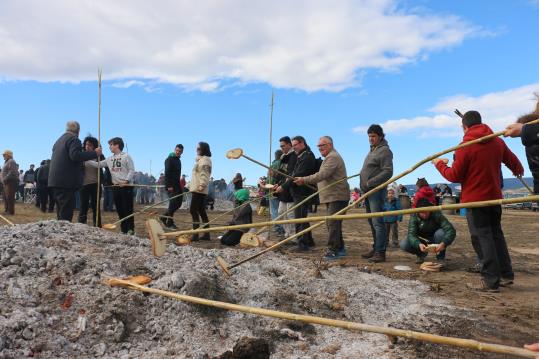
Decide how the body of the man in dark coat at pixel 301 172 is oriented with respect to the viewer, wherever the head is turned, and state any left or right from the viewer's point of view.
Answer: facing to the left of the viewer

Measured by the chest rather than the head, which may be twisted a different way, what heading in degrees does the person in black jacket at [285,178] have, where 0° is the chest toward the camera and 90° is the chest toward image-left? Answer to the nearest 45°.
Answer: approximately 45°

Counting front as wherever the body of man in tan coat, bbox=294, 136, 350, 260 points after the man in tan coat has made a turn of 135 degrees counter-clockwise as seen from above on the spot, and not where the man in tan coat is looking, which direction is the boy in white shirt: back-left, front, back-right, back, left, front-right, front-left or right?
back-right

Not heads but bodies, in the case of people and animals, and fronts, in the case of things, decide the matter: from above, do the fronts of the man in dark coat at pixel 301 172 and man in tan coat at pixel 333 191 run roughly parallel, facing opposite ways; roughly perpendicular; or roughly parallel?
roughly parallel

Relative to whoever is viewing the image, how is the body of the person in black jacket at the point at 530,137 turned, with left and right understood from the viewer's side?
facing to the left of the viewer

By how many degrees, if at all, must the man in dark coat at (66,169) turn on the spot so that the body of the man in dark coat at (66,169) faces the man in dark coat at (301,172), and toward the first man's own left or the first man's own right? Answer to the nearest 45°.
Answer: approximately 45° to the first man's own right

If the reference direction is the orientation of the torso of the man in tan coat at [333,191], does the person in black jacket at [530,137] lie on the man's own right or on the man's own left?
on the man's own left

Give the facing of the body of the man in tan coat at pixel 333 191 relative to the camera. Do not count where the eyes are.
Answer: to the viewer's left

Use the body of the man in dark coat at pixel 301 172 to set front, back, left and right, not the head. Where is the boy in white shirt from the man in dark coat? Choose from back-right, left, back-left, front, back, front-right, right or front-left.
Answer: front

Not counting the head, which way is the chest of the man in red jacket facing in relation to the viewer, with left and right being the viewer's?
facing away from the viewer and to the left of the viewer

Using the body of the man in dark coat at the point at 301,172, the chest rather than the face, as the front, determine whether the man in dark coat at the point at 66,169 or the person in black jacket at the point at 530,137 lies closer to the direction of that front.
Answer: the man in dark coat

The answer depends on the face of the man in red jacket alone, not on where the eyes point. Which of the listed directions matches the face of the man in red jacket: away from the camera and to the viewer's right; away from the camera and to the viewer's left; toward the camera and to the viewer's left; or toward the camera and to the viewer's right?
away from the camera and to the viewer's left

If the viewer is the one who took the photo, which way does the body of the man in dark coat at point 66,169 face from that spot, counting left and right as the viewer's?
facing away from the viewer and to the right of the viewer
